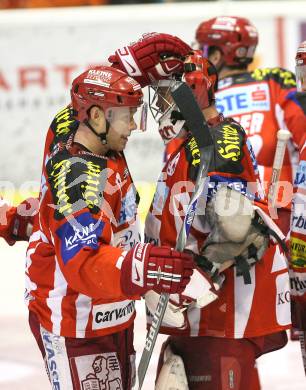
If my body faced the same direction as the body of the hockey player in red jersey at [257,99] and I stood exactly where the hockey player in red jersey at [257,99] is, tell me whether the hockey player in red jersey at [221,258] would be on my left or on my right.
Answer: on my left

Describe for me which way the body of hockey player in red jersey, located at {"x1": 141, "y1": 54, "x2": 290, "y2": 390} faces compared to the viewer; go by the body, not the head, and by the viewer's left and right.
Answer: facing to the left of the viewer

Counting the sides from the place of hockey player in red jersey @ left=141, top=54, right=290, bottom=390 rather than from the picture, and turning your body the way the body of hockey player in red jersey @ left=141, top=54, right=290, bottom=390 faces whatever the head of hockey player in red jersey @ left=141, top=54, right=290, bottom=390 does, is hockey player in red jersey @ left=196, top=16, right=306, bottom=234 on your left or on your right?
on your right

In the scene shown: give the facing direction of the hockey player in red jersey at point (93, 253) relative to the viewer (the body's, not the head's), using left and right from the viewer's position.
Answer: facing to the right of the viewer

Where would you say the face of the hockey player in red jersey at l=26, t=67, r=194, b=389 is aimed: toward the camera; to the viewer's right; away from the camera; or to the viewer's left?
to the viewer's right
